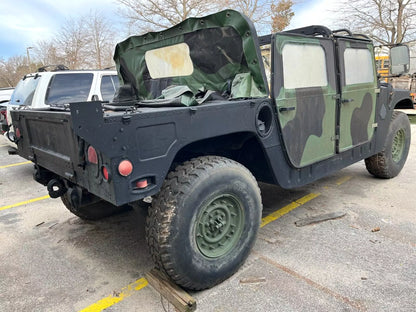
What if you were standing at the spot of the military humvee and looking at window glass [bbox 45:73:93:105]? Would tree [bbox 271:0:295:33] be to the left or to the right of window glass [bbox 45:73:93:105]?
right

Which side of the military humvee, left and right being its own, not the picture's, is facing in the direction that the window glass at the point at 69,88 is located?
left

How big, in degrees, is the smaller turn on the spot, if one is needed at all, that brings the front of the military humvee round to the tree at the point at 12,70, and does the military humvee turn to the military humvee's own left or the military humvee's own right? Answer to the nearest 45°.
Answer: approximately 90° to the military humvee's own left

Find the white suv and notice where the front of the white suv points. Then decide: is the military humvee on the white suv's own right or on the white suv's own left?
on the white suv's own right

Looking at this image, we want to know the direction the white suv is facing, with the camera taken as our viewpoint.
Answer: facing away from the viewer and to the right of the viewer

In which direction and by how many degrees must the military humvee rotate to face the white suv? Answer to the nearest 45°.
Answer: approximately 90° to its left

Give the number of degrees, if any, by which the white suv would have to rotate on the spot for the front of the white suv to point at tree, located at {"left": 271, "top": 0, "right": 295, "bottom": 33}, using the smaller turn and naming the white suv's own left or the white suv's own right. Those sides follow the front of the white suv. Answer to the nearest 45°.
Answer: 0° — it already faces it

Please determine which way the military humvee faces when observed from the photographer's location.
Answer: facing away from the viewer and to the right of the viewer

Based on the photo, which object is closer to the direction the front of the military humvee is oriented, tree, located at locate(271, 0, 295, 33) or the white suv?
the tree
